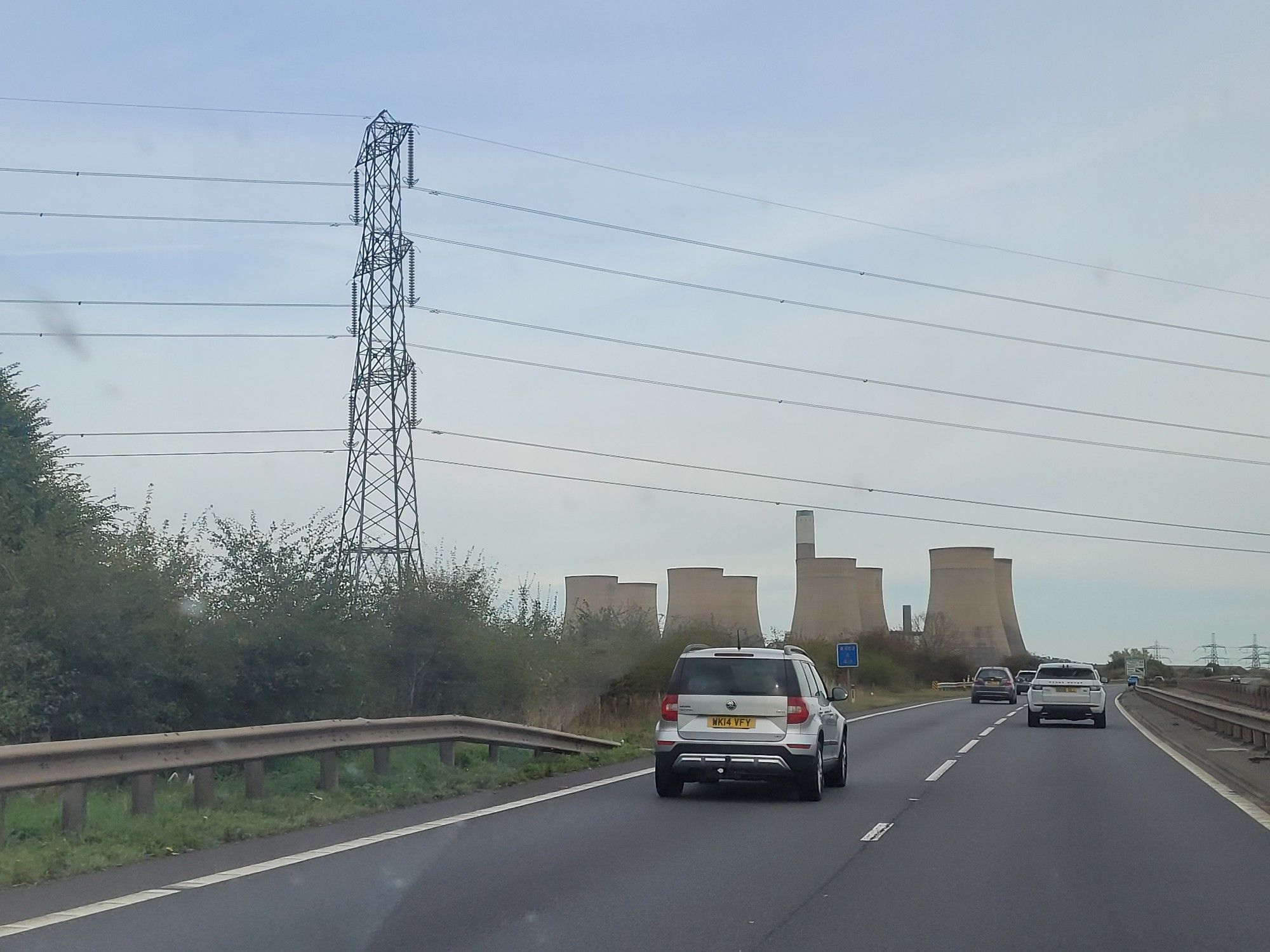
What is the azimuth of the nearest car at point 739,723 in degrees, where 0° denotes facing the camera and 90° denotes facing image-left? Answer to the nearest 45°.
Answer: approximately 180°

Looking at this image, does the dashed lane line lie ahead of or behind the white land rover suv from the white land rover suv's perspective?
behind

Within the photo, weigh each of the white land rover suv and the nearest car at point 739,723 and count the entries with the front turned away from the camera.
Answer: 2

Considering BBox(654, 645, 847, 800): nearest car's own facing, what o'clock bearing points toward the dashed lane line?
The dashed lane line is roughly at 1 o'clock from the nearest car.

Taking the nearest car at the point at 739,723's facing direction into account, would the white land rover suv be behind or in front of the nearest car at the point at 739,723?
in front

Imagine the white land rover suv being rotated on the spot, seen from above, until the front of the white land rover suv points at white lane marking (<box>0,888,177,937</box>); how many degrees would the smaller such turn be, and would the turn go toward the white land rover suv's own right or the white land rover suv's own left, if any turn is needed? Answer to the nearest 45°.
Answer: approximately 180°

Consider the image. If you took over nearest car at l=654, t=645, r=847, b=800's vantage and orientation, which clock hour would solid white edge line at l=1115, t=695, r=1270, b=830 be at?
The solid white edge line is roughly at 2 o'clock from the nearest car.

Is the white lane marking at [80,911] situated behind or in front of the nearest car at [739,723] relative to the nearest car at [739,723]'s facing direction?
behind

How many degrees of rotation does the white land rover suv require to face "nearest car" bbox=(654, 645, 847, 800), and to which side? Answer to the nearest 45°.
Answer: approximately 180°

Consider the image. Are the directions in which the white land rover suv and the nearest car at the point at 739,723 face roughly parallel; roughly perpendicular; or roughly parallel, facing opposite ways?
roughly parallel

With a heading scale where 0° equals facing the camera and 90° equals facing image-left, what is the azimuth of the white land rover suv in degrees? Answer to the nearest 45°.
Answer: approximately 180°

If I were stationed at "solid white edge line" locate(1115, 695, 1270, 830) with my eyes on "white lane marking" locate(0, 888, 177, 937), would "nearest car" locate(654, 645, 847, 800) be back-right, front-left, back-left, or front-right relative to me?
front-right

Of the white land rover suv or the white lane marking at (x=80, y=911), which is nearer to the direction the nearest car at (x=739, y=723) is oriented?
the white land rover suv

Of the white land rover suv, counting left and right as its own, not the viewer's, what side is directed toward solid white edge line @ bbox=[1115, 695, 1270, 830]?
back
